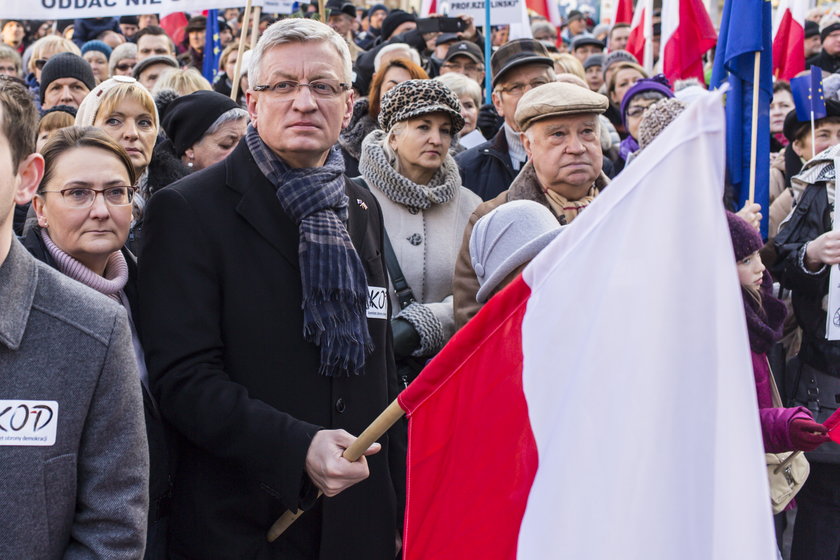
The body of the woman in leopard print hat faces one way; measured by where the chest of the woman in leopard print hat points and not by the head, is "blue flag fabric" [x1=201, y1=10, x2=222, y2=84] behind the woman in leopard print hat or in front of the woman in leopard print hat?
behind

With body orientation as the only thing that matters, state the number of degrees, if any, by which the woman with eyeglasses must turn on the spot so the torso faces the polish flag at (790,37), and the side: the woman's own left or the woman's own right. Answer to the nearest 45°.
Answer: approximately 90° to the woman's own left

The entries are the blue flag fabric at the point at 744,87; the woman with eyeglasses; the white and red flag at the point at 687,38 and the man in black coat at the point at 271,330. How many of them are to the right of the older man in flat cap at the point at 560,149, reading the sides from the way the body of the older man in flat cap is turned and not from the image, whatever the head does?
2

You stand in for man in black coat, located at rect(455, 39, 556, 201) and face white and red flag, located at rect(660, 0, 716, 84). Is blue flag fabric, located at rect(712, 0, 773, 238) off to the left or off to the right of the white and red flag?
right

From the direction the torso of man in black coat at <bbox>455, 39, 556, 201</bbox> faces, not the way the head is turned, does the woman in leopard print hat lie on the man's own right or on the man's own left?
on the man's own right

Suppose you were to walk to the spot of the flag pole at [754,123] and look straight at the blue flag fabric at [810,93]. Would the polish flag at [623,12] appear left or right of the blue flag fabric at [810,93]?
left

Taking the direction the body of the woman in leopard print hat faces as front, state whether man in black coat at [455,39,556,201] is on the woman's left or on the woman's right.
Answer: on the woman's left

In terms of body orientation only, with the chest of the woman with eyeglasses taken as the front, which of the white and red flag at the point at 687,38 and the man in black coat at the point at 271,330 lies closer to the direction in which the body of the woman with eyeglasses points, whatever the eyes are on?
the man in black coat

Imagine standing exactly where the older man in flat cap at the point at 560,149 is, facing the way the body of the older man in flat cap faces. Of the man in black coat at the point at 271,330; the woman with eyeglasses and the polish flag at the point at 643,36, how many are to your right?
2

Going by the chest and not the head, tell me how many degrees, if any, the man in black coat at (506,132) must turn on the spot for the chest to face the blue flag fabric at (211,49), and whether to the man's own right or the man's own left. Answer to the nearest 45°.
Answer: approximately 180°
